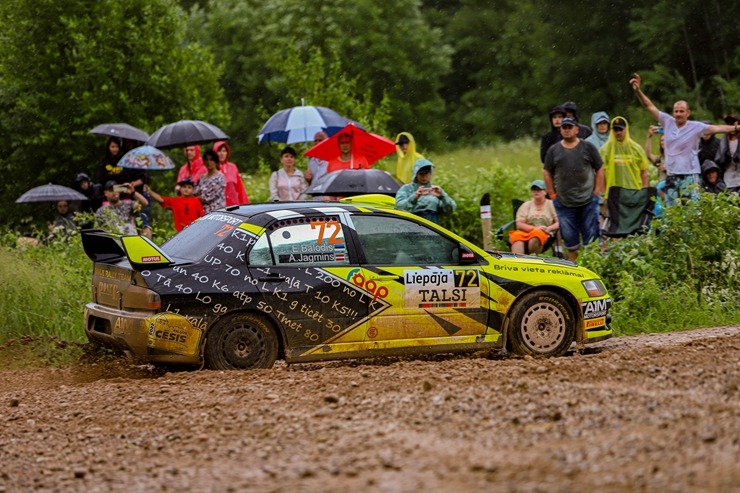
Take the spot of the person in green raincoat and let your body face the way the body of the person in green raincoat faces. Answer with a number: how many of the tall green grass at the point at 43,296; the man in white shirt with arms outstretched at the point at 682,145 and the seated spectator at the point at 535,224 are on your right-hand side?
1

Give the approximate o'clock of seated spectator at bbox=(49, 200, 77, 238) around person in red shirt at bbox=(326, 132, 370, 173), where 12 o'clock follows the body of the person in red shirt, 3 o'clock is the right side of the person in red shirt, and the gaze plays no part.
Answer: The seated spectator is roughly at 4 o'clock from the person in red shirt.

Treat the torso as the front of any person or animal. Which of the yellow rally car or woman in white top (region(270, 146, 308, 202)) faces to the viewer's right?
the yellow rally car

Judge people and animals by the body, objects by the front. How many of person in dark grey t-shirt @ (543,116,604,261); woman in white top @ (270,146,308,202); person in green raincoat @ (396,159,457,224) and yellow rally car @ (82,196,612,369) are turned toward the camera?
3

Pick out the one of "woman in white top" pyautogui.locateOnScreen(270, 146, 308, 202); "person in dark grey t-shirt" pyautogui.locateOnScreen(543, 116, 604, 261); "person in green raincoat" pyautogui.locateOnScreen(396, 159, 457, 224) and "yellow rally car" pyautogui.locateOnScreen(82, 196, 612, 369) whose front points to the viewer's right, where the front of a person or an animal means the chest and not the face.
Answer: the yellow rally car

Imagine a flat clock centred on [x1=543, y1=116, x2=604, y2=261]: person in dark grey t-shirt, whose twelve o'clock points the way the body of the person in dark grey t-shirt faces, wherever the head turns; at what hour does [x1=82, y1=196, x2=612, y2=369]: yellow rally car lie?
The yellow rally car is roughly at 1 o'clock from the person in dark grey t-shirt.

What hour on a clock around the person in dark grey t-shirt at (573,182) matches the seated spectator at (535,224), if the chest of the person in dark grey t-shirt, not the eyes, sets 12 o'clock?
The seated spectator is roughly at 4 o'clock from the person in dark grey t-shirt.

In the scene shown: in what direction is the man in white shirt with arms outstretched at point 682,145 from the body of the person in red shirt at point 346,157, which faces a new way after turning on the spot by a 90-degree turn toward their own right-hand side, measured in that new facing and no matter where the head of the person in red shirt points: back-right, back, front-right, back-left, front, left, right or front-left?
back

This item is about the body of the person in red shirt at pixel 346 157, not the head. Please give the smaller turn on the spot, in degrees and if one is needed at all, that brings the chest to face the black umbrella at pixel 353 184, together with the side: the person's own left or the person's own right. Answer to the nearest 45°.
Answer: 0° — they already face it

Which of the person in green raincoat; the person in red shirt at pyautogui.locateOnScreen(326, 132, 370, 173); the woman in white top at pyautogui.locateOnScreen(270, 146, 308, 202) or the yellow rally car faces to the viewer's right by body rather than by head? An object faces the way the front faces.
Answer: the yellow rally car

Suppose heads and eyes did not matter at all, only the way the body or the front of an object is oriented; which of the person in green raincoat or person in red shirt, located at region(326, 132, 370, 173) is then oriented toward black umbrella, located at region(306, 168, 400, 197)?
the person in red shirt

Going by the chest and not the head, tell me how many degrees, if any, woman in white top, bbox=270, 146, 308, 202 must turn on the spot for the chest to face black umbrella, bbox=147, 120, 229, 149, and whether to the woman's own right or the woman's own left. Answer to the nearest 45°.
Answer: approximately 135° to the woman's own right

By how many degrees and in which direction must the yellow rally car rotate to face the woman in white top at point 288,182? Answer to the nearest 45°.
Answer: approximately 90° to its left
